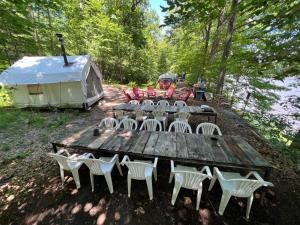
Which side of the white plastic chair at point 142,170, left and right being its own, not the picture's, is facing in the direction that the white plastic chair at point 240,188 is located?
right

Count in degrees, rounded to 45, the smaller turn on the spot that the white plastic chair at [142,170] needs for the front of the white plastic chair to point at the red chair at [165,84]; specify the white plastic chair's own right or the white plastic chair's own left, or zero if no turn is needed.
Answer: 0° — it already faces it

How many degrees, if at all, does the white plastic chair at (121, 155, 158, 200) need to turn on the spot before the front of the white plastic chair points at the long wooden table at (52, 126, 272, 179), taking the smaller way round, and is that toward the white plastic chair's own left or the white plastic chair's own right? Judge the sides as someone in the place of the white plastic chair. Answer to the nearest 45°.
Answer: approximately 45° to the white plastic chair's own right

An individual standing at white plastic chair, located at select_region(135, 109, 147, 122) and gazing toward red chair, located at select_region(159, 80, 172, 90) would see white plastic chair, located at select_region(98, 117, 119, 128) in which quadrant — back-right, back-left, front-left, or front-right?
back-left

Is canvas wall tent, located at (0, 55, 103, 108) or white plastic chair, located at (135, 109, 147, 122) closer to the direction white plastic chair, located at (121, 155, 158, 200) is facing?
the white plastic chair

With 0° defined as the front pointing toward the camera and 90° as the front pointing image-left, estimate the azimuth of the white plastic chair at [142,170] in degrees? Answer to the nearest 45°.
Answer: approximately 180°

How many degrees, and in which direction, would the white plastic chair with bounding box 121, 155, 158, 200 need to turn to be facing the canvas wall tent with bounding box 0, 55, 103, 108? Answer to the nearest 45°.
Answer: approximately 45° to its left

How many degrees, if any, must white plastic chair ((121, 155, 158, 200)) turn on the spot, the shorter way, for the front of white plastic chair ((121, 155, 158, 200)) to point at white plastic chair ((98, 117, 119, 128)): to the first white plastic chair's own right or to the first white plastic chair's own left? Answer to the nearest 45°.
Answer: approximately 45° to the first white plastic chair's own left

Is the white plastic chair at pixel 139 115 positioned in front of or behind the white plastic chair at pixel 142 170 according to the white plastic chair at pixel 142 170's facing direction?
in front
